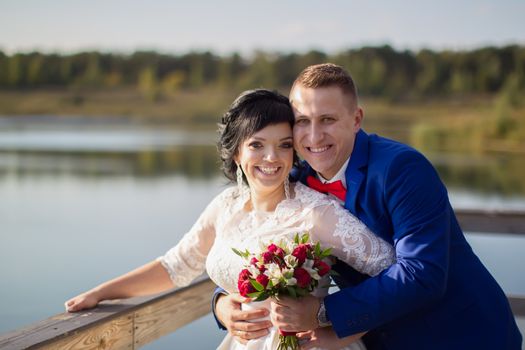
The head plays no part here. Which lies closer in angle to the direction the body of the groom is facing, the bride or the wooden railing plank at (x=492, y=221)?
the bride

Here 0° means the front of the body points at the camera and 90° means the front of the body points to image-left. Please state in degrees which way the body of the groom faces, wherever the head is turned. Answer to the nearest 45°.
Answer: approximately 45°

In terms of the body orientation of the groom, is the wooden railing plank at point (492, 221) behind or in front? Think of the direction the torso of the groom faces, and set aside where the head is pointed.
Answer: behind
